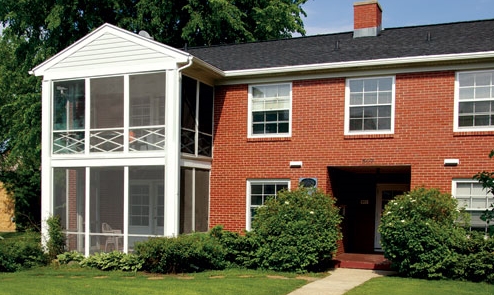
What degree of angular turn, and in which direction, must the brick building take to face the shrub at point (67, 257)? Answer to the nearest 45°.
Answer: approximately 90° to its right

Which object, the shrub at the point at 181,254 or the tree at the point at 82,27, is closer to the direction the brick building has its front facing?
the shrub

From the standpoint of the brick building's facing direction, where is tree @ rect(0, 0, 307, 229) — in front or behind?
behind

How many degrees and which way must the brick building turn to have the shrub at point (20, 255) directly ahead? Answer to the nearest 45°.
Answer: approximately 90° to its right

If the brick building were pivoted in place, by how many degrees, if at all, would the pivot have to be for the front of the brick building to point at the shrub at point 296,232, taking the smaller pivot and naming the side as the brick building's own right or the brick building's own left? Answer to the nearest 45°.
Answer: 0° — it already faces it

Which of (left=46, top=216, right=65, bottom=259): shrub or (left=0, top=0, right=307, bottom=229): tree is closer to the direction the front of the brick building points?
the shrub

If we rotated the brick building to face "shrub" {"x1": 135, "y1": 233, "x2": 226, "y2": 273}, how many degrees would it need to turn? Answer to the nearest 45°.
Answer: approximately 45° to its right

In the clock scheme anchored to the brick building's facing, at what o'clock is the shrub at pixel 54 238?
The shrub is roughly at 3 o'clock from the brick building.

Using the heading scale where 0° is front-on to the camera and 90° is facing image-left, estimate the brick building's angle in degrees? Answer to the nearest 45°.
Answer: approximately 0°
